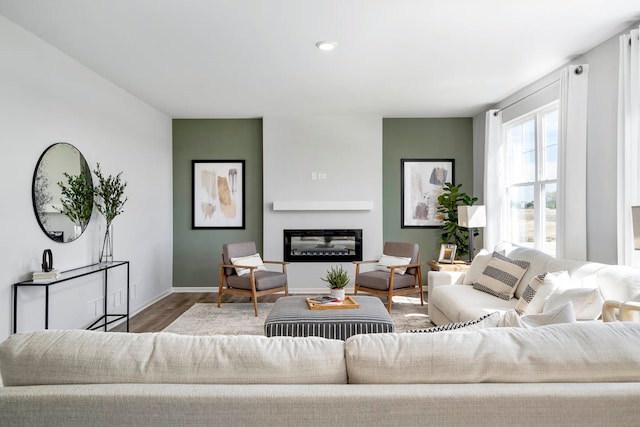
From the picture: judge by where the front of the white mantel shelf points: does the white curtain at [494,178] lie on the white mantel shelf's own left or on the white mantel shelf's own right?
on the white mantel shelf's own left

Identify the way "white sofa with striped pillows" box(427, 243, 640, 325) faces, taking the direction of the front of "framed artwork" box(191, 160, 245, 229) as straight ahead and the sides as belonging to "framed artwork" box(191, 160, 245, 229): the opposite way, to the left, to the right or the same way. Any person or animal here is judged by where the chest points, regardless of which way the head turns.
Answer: to the right

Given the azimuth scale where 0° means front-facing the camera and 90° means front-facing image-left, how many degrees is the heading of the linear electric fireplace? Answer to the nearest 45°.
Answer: approximately 0°

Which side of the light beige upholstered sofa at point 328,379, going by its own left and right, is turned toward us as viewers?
back

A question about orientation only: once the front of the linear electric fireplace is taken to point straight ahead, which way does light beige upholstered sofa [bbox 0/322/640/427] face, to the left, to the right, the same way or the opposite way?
the opposite way

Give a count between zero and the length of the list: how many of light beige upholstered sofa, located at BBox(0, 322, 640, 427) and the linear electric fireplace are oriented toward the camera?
1

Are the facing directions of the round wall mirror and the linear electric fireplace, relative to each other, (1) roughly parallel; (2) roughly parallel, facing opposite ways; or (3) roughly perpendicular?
roughly perpendicular

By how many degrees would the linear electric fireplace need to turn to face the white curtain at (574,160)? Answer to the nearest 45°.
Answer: approximately 45° to its left
